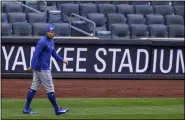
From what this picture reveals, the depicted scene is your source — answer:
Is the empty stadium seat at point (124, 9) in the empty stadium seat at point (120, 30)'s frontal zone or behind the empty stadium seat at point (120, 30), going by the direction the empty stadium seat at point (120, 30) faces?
behind

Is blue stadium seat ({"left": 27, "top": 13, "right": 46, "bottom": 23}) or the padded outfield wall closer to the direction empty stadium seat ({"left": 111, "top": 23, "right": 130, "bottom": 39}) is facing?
the padded outfield wall

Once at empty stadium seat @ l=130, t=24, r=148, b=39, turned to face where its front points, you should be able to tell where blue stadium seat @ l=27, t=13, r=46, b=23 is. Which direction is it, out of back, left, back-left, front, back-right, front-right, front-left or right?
right

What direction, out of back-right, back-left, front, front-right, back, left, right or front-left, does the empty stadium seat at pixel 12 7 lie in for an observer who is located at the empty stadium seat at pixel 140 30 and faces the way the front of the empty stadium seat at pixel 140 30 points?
right

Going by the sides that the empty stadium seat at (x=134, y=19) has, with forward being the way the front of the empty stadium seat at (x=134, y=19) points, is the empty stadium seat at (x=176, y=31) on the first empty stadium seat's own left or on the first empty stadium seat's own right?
on the first empty stadium seat's own left
